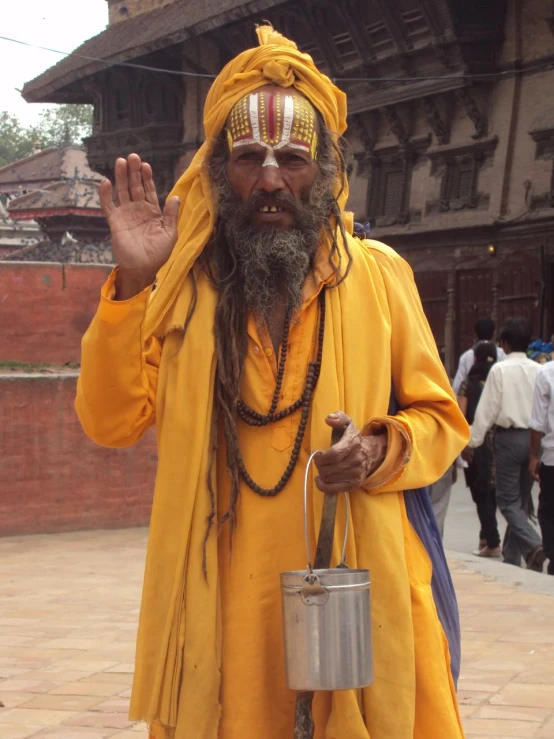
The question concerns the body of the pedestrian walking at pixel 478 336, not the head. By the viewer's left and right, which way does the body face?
facing away from the viewer

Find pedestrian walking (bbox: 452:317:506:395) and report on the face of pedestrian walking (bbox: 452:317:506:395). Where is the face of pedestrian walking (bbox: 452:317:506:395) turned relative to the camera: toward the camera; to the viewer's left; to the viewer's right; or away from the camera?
away from the camera

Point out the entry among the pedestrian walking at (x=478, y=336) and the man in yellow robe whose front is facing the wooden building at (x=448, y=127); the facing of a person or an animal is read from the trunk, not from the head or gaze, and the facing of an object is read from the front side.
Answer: the pedestrian walking

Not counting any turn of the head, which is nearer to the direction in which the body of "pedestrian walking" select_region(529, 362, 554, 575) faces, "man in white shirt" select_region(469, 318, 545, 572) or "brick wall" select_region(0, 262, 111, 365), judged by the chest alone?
the man in white shirt

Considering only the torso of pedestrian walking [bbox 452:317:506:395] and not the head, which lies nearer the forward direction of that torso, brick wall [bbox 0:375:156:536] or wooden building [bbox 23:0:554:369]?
the wooden building

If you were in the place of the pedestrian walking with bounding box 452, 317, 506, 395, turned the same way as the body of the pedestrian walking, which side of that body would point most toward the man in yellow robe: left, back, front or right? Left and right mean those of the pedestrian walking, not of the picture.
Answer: back

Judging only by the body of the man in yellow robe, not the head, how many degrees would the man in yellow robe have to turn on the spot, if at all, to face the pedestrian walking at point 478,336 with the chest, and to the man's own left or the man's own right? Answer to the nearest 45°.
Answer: approximately 180°

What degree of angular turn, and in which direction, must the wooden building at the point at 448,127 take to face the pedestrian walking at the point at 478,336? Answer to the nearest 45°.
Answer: approximately 45° to its left
